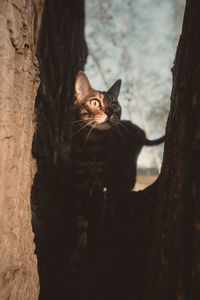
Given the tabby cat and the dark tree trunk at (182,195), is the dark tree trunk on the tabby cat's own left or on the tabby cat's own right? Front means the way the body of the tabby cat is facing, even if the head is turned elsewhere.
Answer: on the tabby cat's own left

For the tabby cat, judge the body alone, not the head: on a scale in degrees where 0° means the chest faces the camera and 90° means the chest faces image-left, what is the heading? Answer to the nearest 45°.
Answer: approximately 45°

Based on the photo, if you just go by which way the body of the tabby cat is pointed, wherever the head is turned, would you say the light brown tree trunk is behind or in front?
in front
